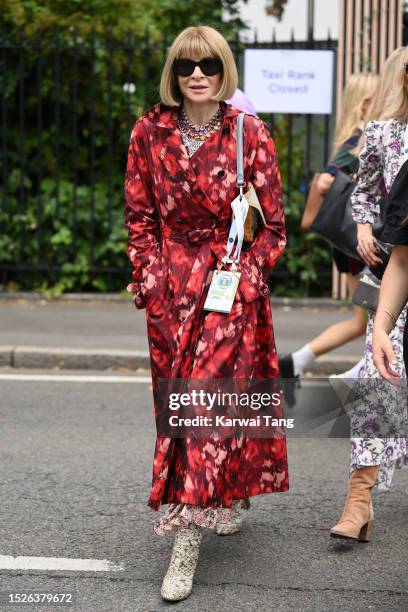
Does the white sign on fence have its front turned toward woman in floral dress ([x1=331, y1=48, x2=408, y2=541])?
yes

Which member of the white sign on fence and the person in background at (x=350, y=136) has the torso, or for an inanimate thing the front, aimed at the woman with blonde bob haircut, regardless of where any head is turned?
the white sign on fence

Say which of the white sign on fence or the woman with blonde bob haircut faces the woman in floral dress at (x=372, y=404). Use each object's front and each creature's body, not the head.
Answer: the white sign on fence

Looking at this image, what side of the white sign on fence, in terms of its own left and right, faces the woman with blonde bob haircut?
front

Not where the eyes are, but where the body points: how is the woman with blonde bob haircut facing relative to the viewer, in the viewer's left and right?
facing the viewer

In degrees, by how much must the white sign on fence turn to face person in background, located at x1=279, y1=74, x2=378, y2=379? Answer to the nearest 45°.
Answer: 0° — it already faces them

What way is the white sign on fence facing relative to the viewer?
toward the camera

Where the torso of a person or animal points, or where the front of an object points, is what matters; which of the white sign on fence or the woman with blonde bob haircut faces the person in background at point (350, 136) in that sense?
the white sign on fence
